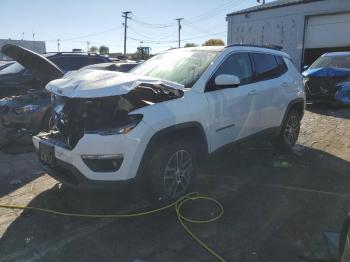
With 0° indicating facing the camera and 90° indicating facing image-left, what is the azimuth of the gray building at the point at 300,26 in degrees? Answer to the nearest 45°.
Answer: approximately 45°

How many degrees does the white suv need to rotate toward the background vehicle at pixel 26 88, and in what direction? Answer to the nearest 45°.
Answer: approximately 90° to its right

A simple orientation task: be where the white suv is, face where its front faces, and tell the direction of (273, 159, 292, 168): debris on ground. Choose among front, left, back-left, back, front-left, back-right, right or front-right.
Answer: back

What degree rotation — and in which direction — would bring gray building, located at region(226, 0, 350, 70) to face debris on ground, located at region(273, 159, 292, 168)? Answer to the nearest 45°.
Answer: approximately 45° to its left

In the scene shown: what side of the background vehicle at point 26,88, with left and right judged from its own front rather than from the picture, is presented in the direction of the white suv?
left

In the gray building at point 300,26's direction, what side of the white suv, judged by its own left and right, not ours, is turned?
back

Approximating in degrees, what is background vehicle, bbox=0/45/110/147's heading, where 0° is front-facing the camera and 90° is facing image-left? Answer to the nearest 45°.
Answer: approximately 45°

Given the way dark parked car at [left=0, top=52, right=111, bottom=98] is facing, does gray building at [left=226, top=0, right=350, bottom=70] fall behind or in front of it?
behind

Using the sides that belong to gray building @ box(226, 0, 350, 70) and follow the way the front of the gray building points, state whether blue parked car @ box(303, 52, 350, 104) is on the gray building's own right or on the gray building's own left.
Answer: on the gray building's own left
